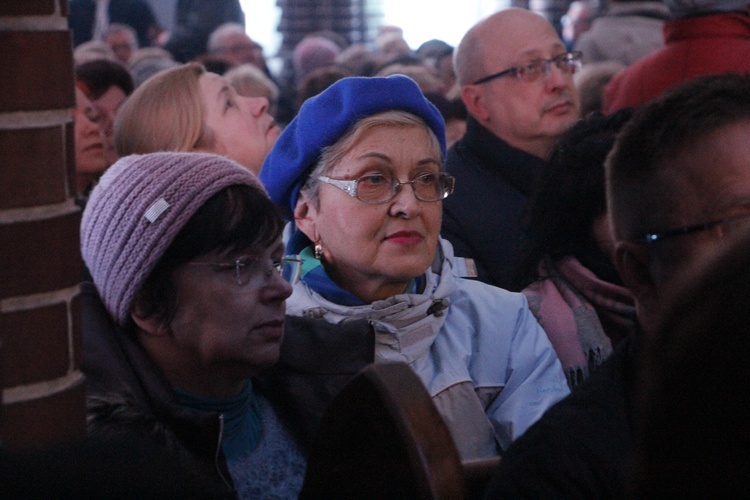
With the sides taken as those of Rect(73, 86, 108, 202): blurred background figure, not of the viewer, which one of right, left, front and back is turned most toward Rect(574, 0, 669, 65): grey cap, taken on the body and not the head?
left

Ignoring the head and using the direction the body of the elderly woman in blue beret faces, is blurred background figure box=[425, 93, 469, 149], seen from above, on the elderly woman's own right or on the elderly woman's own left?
on the elderly woman's own left

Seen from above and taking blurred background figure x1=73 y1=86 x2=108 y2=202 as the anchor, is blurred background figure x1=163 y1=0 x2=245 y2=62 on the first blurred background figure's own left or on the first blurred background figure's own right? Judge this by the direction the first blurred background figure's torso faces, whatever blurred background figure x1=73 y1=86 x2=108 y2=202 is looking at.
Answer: on the first blurred background figure's own left

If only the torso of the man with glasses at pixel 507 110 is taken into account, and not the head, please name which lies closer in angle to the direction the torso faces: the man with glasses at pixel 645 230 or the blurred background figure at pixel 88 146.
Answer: the man with glasses

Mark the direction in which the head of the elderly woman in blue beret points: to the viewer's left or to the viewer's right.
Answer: to the viewer's right

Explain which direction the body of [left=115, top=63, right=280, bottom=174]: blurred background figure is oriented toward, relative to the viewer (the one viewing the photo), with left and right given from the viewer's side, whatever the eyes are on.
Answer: facing to the right of the viewer
